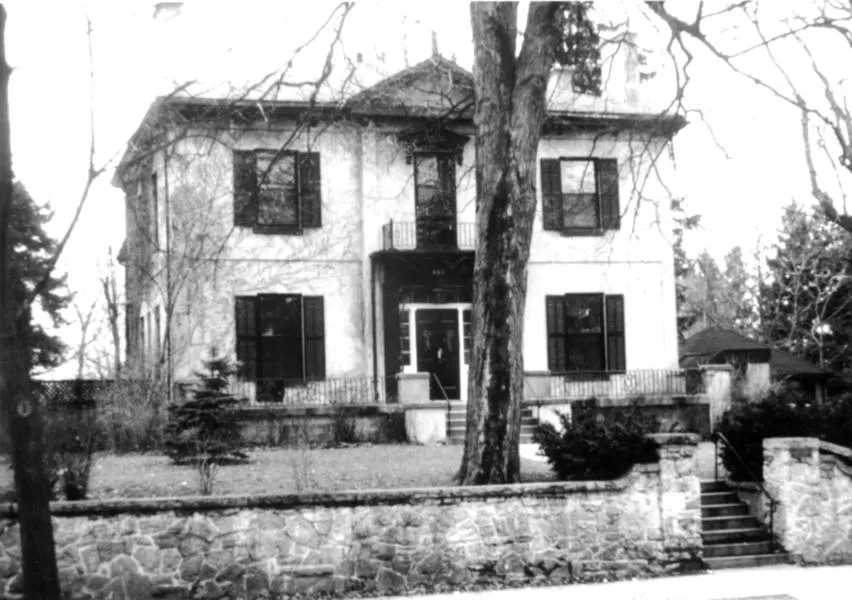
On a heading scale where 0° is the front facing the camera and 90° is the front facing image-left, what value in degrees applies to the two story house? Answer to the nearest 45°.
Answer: approximately 0°

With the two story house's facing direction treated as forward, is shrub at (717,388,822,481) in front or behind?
in front

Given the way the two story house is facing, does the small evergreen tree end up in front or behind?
in front

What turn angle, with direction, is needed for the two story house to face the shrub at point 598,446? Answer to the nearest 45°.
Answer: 0° — it already faces it

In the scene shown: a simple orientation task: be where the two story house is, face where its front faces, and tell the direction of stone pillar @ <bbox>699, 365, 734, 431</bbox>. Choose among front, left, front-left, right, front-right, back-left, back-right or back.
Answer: left

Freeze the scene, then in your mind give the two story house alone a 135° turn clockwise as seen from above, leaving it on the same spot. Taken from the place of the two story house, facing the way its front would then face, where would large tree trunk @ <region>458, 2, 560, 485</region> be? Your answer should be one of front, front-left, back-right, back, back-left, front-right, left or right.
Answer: back-left

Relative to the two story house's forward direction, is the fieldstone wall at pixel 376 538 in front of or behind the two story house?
in front
